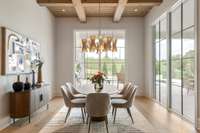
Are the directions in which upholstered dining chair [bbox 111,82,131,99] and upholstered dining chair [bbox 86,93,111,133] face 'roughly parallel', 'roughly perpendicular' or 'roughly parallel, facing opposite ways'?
roughly perpendicular

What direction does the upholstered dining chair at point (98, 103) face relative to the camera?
away from the camera

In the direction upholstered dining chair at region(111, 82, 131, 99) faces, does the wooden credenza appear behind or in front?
in front

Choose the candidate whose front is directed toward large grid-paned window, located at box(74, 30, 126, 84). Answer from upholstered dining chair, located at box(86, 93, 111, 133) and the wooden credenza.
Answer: the upholstered dining chair

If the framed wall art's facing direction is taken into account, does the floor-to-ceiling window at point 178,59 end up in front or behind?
in front

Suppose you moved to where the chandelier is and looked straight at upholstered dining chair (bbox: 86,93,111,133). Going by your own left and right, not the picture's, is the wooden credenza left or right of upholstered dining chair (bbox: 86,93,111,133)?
right

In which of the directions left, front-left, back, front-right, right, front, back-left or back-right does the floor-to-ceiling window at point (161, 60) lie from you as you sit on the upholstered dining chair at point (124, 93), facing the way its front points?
back-right

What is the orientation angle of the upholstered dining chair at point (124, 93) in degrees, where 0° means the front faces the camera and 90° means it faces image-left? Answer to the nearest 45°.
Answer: approximately 90°

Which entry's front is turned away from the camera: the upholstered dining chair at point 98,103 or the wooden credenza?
the upholstered dining chair

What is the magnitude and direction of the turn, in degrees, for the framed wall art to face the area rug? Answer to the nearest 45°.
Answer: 0° — it already faces it

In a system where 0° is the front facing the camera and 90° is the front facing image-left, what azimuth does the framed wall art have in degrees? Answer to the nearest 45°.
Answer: approximately 315°
